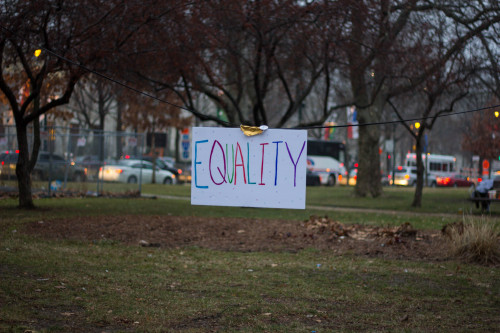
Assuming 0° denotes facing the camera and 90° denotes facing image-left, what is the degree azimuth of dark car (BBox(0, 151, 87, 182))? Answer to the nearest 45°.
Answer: approximately 270°

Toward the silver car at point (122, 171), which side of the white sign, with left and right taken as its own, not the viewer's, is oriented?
back

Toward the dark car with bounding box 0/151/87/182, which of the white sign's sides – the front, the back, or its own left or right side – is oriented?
back

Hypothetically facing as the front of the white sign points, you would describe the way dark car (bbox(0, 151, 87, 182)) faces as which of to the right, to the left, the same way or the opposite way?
to the left

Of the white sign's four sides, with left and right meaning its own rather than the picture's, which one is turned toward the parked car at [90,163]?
back

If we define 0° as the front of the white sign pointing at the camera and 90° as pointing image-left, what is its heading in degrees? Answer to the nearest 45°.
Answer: approximately 0°

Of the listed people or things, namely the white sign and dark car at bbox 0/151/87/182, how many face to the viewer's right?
1

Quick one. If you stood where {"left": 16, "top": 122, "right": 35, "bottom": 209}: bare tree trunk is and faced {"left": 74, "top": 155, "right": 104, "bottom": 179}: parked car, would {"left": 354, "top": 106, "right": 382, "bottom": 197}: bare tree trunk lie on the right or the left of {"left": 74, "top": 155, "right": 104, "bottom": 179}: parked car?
right

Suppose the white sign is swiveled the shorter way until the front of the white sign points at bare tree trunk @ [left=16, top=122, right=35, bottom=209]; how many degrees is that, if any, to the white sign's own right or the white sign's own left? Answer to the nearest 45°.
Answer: approximately 135° to the white sign's own right

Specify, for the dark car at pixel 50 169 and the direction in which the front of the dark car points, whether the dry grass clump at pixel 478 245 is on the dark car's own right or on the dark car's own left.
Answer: on the dark car's own right
